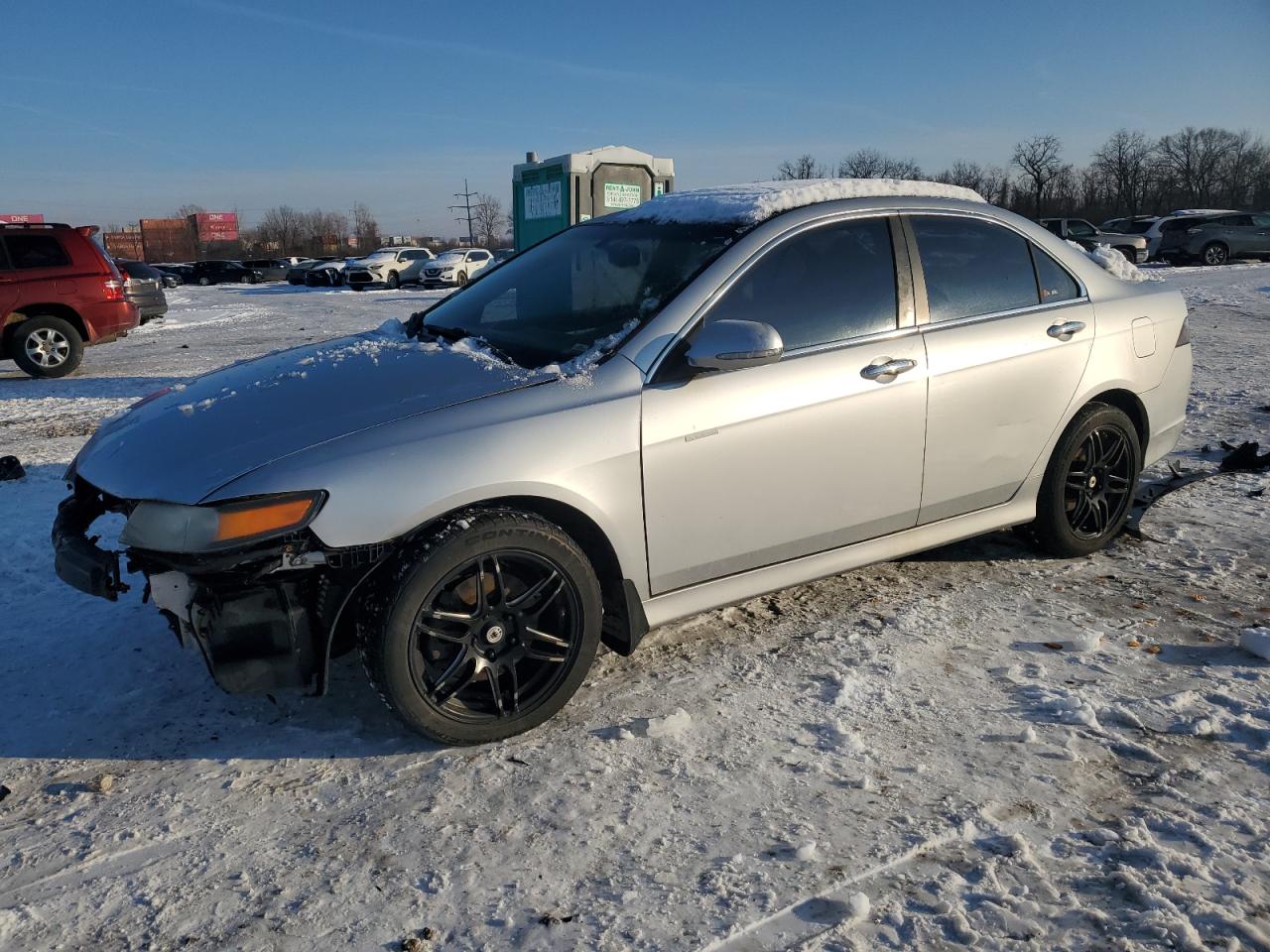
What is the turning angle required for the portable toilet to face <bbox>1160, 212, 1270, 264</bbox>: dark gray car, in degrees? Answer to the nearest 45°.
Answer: approximately 90° to its left

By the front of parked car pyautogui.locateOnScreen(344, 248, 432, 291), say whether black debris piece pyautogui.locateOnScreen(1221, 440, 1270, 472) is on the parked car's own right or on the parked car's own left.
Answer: on the parked car's own left

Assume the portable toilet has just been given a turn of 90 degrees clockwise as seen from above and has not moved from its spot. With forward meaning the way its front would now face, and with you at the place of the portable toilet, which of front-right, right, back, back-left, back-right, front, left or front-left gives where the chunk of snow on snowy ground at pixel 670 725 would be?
front-left

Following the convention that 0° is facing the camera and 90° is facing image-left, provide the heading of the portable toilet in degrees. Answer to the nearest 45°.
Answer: approximately 315°

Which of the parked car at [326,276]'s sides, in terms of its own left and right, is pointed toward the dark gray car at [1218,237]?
left

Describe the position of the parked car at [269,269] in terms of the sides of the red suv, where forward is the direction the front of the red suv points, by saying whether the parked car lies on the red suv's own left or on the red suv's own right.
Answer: on the red suv's own right

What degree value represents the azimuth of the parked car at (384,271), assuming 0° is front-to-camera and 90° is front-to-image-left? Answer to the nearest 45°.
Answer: approximately 45°

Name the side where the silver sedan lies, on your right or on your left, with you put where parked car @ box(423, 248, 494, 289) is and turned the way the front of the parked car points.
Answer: on your left

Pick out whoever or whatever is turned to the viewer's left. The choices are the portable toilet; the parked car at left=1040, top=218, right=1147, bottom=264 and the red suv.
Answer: the red suv

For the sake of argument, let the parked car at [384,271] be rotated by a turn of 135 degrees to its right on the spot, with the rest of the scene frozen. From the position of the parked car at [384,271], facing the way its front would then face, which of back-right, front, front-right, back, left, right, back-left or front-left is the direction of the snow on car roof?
back

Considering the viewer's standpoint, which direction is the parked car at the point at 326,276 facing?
facing the viewer and to the left of the viewer

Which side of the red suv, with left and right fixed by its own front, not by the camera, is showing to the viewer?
left
